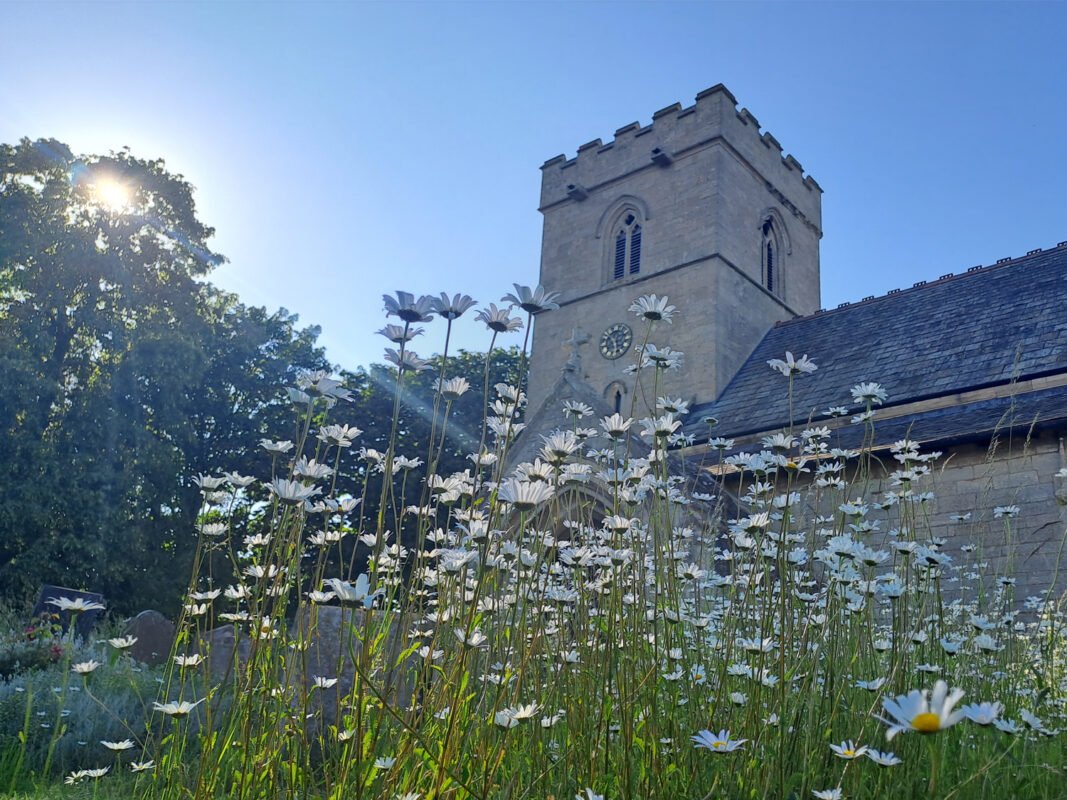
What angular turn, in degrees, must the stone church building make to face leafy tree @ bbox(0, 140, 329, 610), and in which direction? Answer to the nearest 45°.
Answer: approximately 45° to its right

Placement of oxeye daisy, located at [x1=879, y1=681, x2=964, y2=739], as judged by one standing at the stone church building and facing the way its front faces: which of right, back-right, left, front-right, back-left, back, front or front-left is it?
front-left

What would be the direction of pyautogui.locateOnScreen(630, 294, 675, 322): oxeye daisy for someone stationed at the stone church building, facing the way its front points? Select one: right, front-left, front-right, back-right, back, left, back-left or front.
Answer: front-left

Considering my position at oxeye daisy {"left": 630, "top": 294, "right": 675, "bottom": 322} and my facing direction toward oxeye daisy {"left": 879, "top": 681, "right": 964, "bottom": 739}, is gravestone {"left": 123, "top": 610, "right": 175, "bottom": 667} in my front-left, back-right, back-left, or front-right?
back-right

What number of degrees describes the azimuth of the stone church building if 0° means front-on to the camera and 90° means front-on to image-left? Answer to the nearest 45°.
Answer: approximately 45°

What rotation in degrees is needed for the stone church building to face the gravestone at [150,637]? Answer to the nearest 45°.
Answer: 0° — it already faces it

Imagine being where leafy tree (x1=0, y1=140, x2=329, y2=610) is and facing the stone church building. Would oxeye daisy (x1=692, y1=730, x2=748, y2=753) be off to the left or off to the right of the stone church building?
right

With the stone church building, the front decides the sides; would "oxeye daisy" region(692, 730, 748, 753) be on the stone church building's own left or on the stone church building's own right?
on the stone church building's own left
